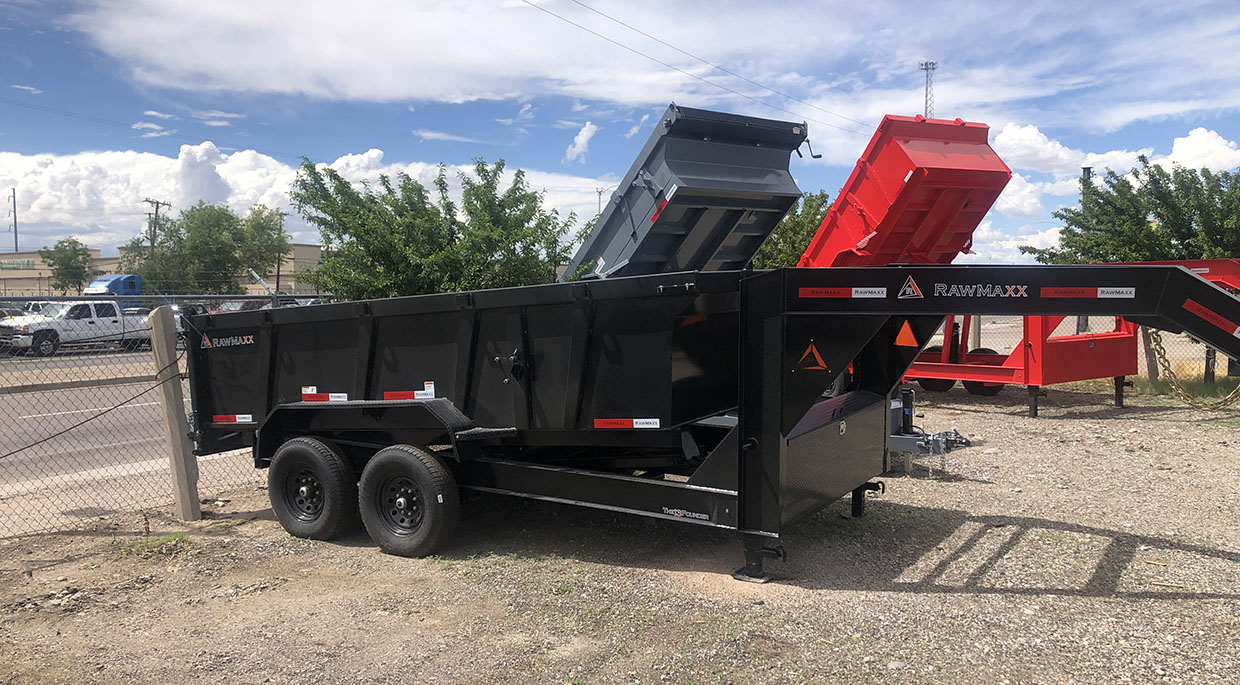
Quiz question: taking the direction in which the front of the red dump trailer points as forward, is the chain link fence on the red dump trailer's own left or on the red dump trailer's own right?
on the red dump trailer's own right

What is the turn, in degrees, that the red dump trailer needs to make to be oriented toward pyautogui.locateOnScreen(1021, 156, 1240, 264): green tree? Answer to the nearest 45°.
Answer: approximately 90° to its left

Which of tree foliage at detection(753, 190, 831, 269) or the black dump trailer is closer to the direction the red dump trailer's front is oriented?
the black dump trailer

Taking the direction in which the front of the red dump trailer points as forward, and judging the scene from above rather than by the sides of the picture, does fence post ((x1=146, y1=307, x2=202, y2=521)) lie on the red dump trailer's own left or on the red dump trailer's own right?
on the red dump trailer's own right

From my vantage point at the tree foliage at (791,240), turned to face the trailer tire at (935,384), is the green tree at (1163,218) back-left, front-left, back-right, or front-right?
front-left

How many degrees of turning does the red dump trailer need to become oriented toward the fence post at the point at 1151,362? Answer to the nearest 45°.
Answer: approximately 90° to its left

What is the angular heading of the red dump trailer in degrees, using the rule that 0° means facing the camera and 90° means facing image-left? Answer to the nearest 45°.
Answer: approximately 315°

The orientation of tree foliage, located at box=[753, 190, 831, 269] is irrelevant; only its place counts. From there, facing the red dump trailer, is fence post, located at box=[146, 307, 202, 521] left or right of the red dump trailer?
right

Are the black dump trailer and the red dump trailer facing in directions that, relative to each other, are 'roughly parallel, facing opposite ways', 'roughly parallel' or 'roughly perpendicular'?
roughly parallel

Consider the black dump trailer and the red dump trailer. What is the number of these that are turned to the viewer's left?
0

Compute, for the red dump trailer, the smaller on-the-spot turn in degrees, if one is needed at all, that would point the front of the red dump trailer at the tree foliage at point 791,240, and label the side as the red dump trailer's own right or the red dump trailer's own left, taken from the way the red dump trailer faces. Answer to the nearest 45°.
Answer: approximately 180°

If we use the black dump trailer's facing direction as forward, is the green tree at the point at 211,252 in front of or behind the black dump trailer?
behind

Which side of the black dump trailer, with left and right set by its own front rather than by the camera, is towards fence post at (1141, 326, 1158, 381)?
left

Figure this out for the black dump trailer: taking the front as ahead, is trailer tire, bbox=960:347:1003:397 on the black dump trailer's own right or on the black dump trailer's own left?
on the black dump trailer's own left
